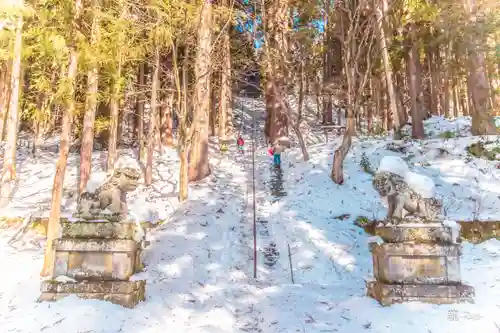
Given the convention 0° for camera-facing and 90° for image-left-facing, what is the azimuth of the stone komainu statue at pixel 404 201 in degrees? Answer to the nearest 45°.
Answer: approximately 90°

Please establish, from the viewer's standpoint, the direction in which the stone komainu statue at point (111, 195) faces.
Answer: facing to the right of the viewer

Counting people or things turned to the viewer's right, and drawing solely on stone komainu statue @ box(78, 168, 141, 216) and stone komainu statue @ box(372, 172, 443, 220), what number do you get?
1
